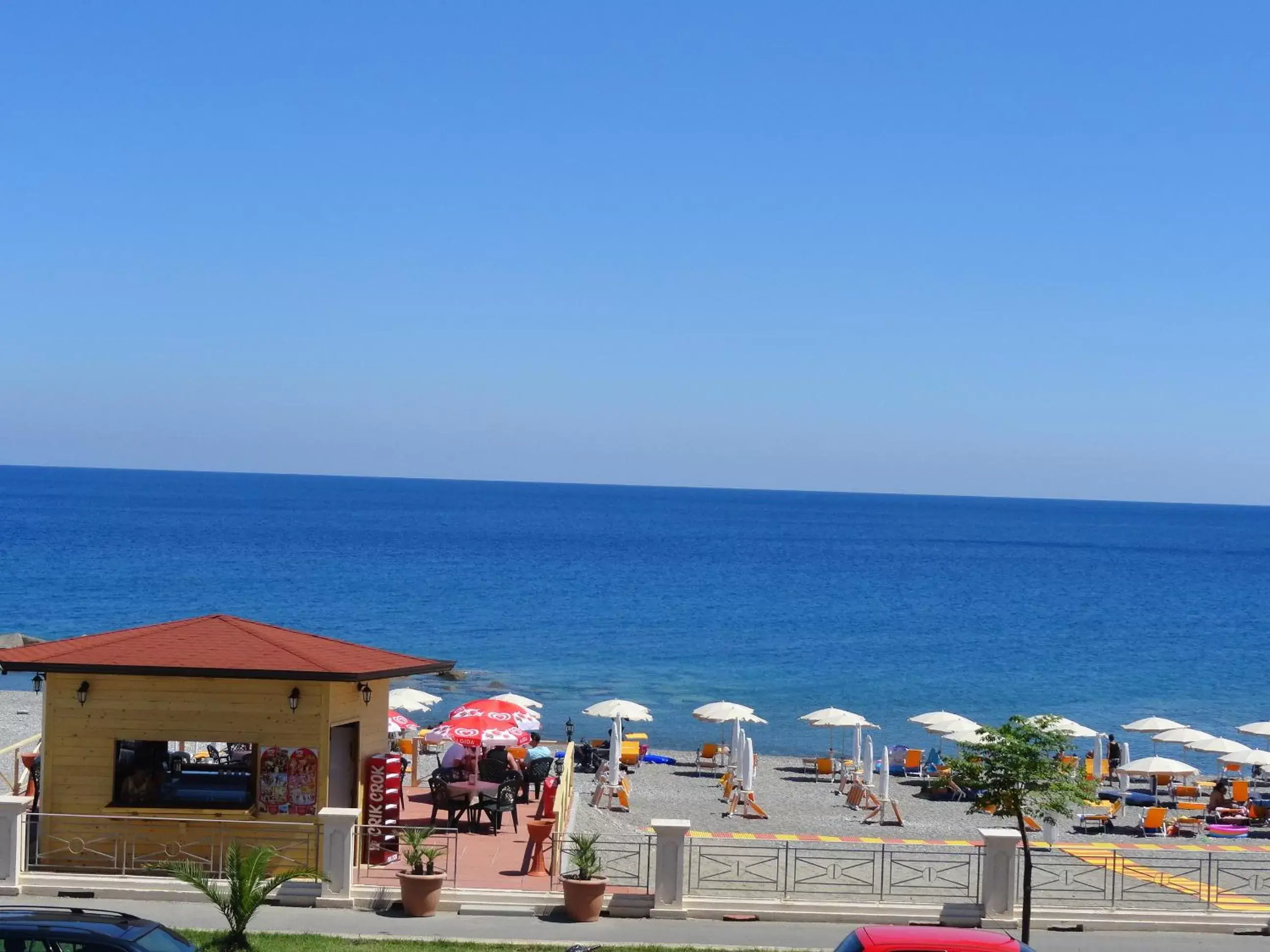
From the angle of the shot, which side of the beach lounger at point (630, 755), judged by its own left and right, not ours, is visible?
back

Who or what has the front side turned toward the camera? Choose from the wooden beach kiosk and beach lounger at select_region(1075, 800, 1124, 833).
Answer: the wooden beach kiosk

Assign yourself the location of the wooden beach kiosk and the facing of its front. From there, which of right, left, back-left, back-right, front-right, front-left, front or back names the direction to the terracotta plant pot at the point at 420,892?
front-left

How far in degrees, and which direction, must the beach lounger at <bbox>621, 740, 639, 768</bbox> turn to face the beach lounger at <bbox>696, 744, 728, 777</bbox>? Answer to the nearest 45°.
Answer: approximately 45° to its right

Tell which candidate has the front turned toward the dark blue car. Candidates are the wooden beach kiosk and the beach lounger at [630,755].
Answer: the wooden beach kiosk

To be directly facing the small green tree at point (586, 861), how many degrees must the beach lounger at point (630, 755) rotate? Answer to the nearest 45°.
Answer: approximately 180°

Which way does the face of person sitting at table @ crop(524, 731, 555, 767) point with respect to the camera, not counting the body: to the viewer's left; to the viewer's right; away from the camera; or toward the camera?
to the viewer's left

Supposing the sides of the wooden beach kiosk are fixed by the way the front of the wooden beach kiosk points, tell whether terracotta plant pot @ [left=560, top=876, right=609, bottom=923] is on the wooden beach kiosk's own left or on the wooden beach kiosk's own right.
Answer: on the wooden beach kiosk's own left

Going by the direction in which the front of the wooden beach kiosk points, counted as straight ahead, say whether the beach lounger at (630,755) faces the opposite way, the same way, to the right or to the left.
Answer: the opposite way

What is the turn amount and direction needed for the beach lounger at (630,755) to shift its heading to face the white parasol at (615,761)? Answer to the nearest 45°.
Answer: approximately 180°

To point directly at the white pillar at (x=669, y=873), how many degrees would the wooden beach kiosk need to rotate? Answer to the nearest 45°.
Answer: approximately 45° to its left

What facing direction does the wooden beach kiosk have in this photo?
toward the camera

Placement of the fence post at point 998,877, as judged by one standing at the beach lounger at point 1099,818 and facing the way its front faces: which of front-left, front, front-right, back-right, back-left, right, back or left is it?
left
